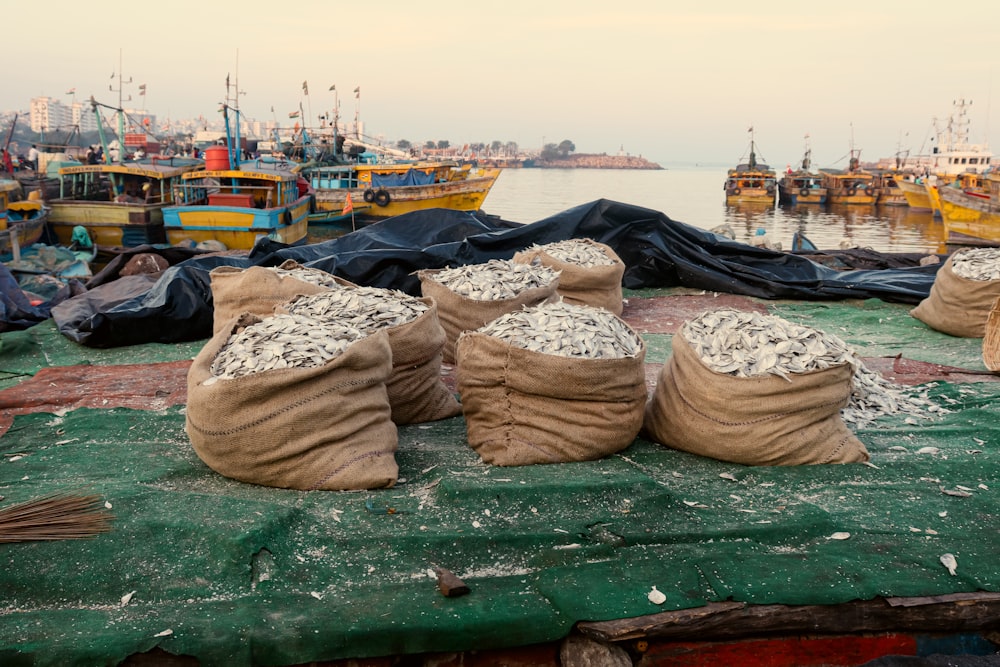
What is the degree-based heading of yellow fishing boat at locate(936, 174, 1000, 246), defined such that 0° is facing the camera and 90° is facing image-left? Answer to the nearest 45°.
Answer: approximately 90°

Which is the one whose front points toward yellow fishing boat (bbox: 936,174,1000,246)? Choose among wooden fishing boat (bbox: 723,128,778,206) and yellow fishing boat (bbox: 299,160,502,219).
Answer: yellow fishing boat (bbox: 299,160,502,219)

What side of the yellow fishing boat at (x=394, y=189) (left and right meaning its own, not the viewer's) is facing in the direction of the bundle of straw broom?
right

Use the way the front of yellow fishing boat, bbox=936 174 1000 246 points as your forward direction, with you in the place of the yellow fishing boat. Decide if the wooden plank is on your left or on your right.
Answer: on your left

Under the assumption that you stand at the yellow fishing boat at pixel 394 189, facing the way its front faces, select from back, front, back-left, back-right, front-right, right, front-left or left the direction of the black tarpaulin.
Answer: right

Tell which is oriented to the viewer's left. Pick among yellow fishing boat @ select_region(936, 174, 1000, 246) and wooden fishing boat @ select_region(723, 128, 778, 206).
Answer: the yellow fishing boat

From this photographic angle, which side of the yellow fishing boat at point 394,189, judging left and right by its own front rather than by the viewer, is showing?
right
